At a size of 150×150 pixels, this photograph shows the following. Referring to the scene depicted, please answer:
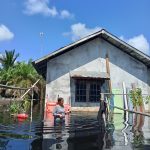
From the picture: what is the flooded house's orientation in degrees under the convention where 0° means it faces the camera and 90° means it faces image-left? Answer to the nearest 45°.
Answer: approximately 0°

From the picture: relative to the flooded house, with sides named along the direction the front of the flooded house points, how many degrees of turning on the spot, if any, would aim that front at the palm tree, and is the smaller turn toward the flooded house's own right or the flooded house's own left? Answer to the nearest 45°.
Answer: approximately 135° to the flooded house's own right
